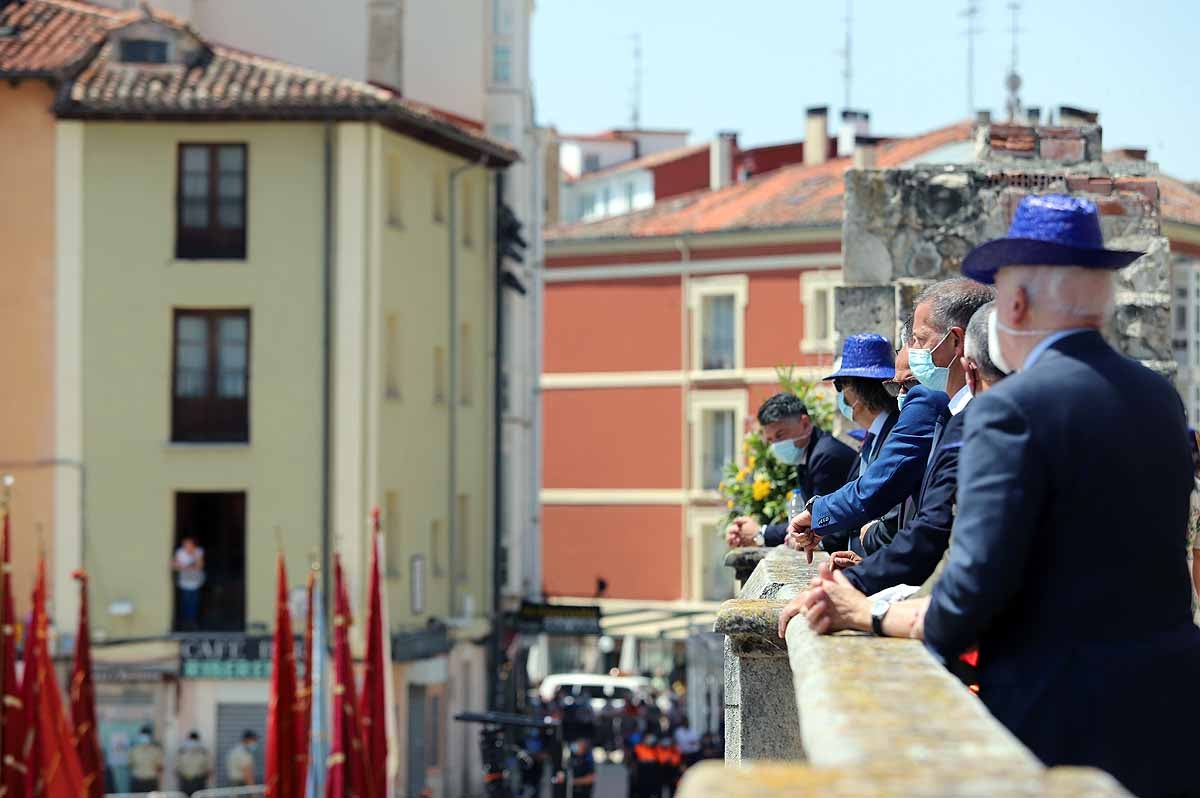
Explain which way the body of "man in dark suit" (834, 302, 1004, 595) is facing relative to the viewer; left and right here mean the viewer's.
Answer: facing to the left of the viewer

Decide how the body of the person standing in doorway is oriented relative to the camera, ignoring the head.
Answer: toward the camera

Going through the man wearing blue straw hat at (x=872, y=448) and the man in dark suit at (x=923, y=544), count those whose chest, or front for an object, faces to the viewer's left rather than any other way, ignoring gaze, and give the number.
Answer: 2

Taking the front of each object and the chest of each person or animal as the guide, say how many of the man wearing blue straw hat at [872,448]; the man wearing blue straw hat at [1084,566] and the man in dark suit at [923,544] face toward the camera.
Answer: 0

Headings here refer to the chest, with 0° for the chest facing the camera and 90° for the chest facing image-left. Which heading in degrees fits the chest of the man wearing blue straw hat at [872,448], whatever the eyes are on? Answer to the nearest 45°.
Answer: approximately 90°

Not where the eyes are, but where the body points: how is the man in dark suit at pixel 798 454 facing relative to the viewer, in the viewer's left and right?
facing the viewer and to the left of the viewer

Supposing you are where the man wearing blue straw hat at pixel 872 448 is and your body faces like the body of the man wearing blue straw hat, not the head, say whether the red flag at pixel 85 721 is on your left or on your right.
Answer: on your right
